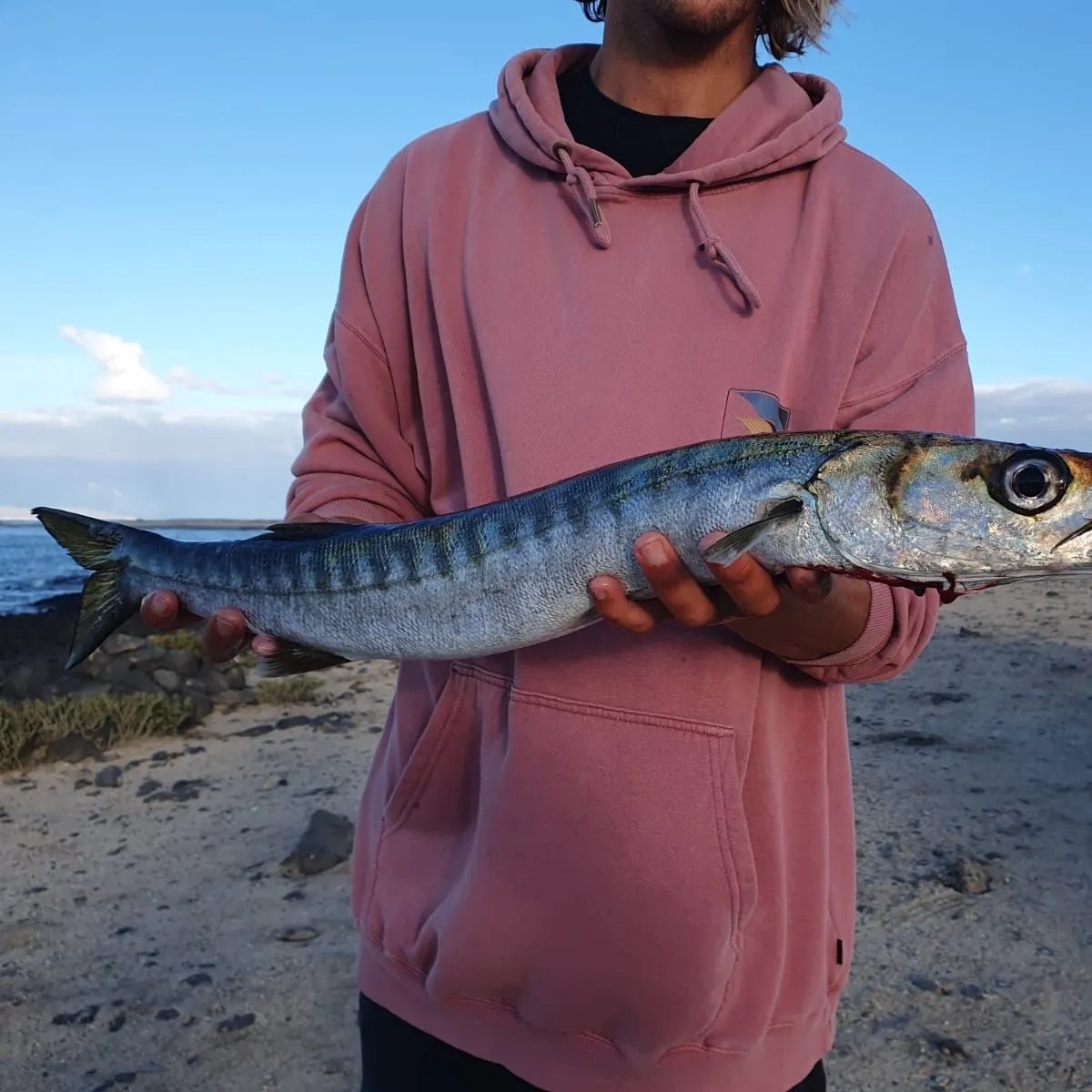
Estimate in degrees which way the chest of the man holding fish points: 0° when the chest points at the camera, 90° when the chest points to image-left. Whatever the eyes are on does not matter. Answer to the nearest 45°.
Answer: approximately 0°

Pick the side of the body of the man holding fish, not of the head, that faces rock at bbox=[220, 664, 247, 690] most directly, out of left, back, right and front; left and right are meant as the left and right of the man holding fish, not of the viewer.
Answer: back

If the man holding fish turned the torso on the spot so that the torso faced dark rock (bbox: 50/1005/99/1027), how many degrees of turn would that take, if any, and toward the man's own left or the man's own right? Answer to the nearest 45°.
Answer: approximately 135° to the man's own right

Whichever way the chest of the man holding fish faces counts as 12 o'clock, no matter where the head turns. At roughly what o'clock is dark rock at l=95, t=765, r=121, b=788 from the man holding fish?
The dark rock is roughly at 5 o'clock from the man holding fish.

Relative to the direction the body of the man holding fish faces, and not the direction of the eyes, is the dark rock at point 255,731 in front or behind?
behind

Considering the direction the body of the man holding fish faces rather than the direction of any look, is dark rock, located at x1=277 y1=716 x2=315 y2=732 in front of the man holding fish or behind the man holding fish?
behind

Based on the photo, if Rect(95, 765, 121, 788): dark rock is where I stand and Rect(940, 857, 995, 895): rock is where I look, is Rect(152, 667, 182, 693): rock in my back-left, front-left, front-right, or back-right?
back-left

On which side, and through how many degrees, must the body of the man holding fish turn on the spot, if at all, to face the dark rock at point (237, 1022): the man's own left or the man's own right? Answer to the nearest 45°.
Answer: approximately 135° to the man's own right

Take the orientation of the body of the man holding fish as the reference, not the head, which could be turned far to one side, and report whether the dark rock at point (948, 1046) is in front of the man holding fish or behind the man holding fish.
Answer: behind

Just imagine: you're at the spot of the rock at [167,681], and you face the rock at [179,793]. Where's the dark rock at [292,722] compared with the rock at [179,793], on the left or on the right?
left

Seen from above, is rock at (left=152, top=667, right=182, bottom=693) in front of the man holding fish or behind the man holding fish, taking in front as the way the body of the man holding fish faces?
behind

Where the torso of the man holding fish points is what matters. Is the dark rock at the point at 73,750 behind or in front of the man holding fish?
behind
